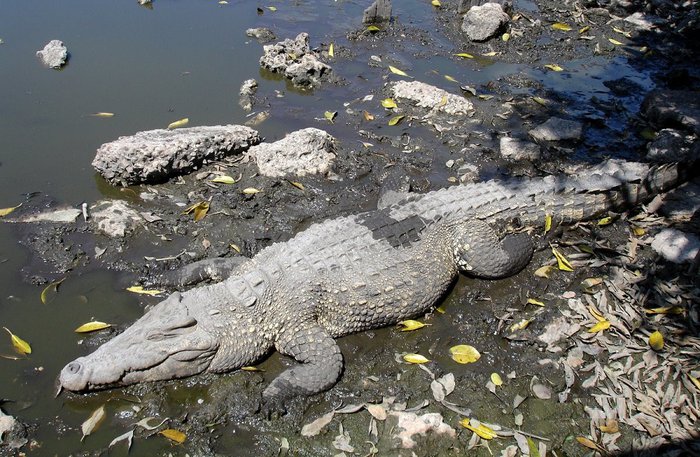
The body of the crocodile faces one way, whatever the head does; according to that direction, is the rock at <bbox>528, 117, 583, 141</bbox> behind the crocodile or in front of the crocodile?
behind

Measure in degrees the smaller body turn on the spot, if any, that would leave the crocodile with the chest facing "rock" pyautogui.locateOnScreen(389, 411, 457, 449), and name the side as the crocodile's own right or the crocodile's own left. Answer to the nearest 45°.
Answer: approximately 90° to the crocodile's own left

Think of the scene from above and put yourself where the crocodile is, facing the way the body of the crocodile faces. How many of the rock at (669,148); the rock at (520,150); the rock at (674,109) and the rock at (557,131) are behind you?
4

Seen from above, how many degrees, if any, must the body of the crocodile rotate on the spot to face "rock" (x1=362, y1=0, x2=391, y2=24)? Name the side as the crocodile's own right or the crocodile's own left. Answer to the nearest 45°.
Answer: approximately 135° to the crocodile's own right

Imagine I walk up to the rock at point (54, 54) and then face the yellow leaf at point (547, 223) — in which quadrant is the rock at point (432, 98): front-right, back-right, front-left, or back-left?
front-left

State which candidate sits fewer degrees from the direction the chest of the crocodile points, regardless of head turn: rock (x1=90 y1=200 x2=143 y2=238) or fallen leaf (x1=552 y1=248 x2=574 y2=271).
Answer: the rock

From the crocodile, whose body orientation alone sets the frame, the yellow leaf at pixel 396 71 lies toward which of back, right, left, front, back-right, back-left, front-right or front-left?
back-right

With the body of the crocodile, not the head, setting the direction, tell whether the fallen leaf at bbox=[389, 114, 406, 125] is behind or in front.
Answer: behind

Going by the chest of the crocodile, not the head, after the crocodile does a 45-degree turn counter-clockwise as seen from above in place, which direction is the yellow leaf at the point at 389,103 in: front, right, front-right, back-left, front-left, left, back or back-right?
back

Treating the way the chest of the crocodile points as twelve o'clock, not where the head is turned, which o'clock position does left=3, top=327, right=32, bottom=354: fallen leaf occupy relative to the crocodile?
The fallen leaf is roughly at 1 o'clock from the crocodile.

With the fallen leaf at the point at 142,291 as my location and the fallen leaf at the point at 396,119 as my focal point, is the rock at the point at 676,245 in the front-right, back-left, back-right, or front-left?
front-right

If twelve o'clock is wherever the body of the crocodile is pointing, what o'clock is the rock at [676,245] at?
The rock is roughly at 7 o'clock from the crocodile.

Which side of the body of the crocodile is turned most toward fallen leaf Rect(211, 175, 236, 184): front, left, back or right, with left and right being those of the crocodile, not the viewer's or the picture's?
right

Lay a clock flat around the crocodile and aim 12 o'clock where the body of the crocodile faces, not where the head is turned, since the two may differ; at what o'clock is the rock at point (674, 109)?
The rock is roughly at 6 o'clock from the crocodile.

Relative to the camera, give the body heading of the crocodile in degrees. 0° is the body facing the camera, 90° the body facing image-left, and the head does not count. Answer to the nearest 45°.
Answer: approximately 45°

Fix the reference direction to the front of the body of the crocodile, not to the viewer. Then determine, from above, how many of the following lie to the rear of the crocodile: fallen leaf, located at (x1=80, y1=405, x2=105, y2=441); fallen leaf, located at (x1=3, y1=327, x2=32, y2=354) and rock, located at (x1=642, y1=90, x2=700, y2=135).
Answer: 1
